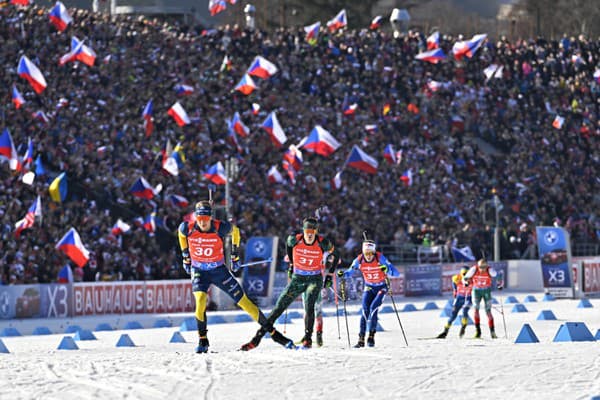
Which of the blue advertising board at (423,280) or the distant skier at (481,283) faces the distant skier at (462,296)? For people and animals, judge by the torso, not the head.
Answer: the blue advertising board

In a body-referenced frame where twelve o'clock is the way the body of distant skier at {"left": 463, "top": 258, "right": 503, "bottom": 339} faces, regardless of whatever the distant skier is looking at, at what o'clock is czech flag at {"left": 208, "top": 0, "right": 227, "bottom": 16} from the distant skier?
The czech flag is roughly at 5 o'clock from the distant skier.

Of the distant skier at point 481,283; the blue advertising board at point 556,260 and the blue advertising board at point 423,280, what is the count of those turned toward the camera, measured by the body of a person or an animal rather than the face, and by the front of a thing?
3

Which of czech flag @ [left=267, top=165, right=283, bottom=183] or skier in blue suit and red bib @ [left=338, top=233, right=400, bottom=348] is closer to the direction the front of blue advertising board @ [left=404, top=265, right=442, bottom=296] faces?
the skier in blue suit and red bib

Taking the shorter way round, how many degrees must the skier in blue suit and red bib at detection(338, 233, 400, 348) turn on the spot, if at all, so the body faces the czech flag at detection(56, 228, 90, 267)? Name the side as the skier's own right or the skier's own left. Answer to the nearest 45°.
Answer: approximately 135° to the skier's own right

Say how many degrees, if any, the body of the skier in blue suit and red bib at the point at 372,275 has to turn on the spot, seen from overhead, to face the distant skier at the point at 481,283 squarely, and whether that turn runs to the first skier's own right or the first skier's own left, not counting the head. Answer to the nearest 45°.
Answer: approximately 135° to the first skier's own left

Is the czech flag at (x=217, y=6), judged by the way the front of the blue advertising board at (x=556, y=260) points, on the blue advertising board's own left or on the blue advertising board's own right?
on the blue advertising board's own right

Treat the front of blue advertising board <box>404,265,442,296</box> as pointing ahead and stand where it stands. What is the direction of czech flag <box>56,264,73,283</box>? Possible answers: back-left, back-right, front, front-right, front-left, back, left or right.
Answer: front-right

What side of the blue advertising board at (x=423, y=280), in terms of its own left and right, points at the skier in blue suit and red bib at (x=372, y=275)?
front
